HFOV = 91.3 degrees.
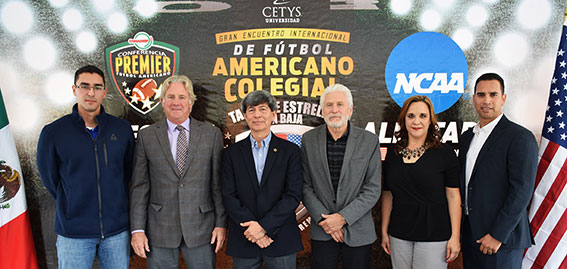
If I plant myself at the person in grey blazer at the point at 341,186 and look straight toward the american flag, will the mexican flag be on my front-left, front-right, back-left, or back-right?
back-left

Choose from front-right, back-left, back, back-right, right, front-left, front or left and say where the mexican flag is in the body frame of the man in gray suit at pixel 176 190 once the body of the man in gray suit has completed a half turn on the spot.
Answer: front-left

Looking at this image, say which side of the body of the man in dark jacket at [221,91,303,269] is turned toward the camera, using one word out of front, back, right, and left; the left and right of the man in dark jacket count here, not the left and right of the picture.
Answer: front

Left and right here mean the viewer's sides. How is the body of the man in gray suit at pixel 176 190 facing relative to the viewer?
facing the viewer

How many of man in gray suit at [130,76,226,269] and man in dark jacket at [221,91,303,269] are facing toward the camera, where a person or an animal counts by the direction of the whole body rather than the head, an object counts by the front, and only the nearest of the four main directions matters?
2

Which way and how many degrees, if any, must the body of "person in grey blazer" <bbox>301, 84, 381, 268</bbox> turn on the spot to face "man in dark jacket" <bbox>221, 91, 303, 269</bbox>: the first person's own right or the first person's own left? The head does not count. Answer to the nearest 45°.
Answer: approximately 90° to the first person's own right

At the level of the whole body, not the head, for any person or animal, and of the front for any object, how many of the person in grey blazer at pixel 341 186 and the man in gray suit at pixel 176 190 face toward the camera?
2

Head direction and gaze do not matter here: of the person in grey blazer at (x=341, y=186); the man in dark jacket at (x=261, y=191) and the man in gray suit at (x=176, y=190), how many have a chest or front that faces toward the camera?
3

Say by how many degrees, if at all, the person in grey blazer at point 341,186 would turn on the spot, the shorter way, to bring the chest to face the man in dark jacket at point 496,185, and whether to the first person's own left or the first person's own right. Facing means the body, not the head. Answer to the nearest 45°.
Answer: approximately 90° to the first person's own left

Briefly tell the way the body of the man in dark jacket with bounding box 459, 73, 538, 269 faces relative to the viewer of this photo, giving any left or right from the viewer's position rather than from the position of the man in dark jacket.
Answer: facing the viewer and to the left of the viewer

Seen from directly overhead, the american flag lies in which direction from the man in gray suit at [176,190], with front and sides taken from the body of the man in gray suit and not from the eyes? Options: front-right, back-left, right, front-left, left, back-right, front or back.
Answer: left

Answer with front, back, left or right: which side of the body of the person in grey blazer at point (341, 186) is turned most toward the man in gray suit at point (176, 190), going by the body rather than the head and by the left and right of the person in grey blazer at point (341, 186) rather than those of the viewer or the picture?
right
